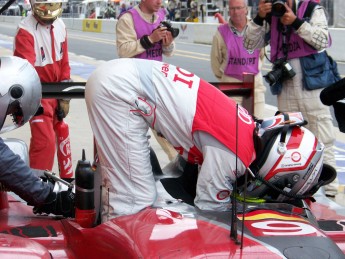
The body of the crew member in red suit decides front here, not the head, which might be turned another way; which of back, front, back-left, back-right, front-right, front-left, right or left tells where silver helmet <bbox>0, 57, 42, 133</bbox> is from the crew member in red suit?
front-right

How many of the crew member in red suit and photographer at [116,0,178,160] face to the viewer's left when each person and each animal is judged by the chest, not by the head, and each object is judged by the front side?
0

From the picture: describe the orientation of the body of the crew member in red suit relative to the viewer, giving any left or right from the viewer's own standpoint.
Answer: facing the viewer and to the right of the viewer

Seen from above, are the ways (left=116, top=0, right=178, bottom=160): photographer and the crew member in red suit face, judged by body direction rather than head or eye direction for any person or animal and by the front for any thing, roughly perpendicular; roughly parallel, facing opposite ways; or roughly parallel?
roughly parallel

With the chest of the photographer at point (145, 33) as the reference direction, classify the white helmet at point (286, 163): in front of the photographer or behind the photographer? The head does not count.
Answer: in front

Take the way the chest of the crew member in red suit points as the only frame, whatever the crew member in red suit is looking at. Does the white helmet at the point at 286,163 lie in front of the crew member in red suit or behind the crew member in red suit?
in front

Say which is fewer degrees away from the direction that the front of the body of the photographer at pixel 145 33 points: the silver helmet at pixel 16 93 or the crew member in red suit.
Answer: the silver helmet

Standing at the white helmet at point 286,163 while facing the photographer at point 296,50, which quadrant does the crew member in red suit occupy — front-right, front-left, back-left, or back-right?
front-left
